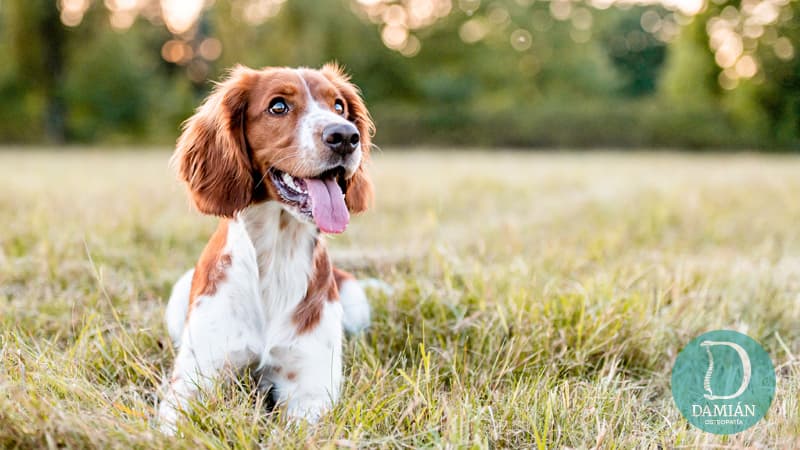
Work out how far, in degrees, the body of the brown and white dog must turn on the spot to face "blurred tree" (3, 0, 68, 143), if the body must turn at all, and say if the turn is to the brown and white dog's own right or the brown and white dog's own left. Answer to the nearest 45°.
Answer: approximately 180°

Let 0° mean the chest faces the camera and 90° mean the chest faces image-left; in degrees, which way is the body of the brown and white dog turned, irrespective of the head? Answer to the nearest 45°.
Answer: approximately 0°

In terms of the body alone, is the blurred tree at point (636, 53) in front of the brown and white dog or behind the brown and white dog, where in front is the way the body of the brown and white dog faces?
behind
